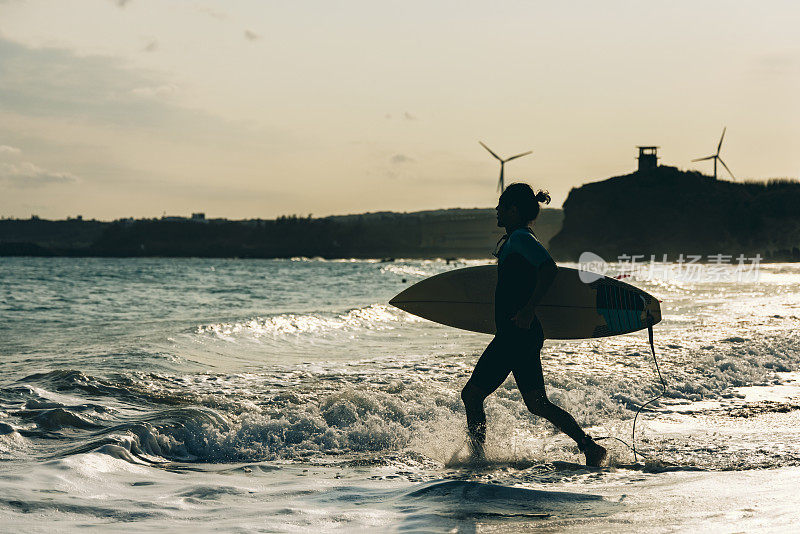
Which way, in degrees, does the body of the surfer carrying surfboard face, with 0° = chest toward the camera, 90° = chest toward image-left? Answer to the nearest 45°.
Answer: approximately 90°

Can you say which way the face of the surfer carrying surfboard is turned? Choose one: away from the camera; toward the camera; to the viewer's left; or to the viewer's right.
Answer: to the viewer's left
